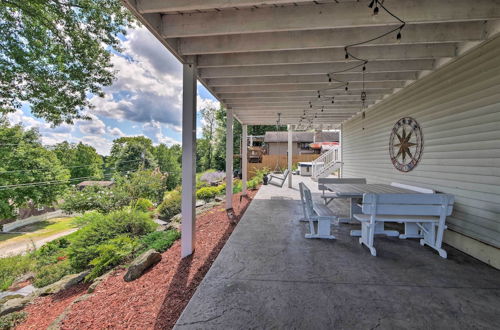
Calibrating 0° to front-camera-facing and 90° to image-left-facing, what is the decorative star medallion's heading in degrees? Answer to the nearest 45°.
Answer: approximately 45°

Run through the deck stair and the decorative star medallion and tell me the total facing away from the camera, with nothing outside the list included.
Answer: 0

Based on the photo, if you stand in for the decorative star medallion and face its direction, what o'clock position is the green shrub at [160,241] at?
The green shrub is roughly at 12 o'clock from the decorative star medallion.

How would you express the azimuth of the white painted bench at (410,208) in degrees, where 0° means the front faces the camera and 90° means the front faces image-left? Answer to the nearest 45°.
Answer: approximately 135°

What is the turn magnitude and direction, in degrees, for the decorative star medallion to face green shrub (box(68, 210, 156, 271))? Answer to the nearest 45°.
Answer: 0° — it already faces it

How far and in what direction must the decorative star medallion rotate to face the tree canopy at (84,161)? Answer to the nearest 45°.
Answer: approximately 45° to its right

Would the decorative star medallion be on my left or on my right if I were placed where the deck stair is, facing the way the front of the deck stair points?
on my left

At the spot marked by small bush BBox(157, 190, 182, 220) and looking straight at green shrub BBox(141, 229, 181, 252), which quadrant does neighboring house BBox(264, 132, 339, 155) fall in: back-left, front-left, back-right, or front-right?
back-left

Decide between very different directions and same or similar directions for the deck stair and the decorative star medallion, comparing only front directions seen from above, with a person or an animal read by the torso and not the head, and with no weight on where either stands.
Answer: same or similar directions

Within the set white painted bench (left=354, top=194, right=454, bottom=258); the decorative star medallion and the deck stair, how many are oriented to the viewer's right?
0

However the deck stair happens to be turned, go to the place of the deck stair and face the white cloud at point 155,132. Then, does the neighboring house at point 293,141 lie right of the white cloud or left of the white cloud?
right
